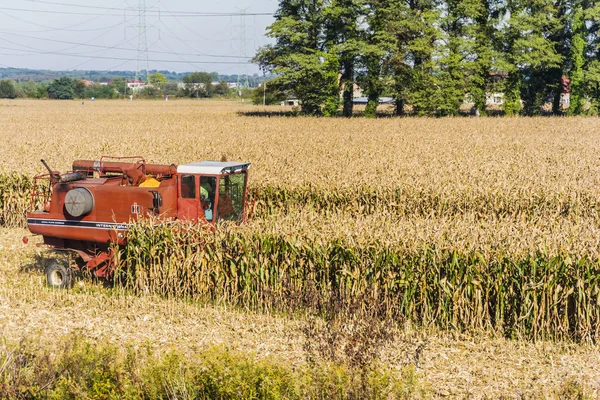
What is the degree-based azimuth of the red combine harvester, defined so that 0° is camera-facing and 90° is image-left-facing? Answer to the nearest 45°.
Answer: approximately 315°

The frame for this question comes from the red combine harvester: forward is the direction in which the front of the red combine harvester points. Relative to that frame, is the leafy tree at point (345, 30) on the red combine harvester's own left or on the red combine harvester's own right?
on the red combine harvester's own left

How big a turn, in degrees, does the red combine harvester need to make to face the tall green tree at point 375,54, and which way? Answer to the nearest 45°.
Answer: approximately 90° to its left

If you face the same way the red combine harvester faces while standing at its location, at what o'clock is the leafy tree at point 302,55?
The leafy tree is roughly at 8 o'clock from the red combine harvester.

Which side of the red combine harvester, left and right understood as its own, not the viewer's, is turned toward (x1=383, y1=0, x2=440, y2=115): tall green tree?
left
